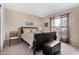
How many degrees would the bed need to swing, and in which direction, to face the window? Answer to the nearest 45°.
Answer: approximately 45° to its left

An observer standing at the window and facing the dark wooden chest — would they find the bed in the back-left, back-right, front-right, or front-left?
front-right

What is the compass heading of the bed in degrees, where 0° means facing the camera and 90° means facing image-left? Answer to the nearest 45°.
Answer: approximately 315°

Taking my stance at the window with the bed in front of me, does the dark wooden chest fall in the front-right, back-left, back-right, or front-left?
front-left
